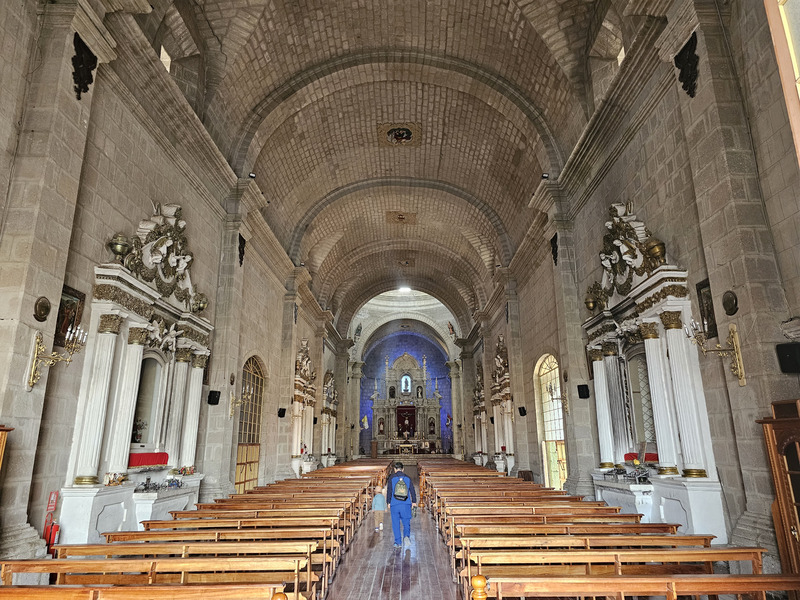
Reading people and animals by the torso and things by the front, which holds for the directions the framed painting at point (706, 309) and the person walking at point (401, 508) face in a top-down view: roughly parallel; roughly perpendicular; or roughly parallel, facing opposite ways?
roughly perpendicular

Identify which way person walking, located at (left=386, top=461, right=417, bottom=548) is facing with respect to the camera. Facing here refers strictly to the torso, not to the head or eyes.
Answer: away from the camera

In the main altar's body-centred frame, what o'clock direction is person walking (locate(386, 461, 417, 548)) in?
The person walking is roughly at 12 o'clock from the main altar.

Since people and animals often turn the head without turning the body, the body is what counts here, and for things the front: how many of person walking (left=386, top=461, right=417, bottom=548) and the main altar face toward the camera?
1

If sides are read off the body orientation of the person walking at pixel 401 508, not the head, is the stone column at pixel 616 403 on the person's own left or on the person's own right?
on the person's own right

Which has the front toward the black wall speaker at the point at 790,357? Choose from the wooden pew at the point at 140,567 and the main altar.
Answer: the main altar

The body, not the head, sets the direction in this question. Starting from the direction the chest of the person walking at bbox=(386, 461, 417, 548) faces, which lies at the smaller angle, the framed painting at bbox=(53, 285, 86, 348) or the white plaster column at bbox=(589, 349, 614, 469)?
the white plaster column

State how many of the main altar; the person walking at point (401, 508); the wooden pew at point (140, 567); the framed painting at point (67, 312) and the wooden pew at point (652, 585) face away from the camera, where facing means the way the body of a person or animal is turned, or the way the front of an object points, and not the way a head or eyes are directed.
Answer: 3

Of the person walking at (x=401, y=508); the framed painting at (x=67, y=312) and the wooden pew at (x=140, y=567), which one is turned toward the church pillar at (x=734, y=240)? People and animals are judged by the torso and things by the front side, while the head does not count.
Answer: the framed painting

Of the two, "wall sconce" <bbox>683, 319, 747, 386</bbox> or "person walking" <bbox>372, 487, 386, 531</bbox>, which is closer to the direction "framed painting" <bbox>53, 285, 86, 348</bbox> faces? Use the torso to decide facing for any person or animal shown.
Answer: the wall sconce

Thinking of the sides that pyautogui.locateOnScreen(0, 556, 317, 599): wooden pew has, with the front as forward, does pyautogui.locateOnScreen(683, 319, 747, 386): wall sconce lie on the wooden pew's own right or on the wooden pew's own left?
on the wooden pew's own right

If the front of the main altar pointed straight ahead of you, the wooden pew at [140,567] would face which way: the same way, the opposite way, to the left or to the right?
the opposite way

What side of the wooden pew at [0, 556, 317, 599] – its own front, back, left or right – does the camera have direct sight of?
back
